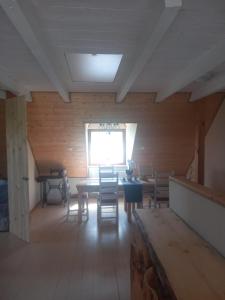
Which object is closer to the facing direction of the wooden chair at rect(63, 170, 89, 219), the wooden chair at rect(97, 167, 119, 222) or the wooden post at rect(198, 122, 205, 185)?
the wooden post

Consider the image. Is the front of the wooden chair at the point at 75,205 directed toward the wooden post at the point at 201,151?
yes

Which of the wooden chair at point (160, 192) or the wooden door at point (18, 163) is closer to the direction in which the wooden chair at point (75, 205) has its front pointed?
the wooden chair

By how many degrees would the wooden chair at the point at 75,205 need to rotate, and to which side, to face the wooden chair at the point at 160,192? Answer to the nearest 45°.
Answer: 0° — it already faces it

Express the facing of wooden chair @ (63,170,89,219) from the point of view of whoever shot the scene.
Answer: facing to the right of the viewer

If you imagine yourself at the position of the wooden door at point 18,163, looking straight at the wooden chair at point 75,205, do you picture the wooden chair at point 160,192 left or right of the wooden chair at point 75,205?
right
